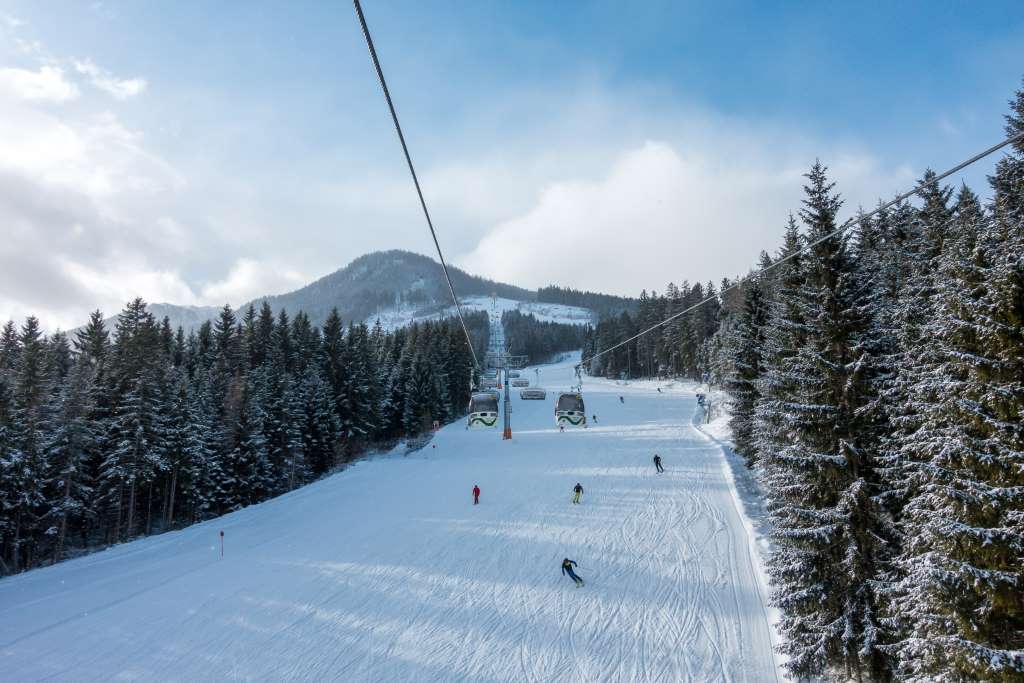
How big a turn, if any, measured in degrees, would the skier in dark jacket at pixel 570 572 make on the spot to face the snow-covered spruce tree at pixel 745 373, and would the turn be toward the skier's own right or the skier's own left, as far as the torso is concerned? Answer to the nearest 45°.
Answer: approximately 135° to the skier's own left

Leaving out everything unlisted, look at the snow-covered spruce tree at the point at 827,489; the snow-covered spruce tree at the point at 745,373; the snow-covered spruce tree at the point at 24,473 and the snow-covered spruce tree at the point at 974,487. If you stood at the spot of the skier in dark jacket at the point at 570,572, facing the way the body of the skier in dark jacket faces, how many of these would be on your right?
1

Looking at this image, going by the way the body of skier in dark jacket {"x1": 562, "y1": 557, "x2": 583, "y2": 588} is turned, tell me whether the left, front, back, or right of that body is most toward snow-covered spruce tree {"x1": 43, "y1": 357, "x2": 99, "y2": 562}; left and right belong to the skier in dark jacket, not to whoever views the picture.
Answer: right

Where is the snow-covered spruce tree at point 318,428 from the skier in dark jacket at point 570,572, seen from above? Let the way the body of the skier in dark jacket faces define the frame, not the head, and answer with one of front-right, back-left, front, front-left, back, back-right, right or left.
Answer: back-right

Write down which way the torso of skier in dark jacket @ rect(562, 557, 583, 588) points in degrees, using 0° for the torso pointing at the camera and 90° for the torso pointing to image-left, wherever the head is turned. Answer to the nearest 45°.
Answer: approximately 0°

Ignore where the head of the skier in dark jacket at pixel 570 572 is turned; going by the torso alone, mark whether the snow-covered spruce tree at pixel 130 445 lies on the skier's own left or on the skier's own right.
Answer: on the skier's own right

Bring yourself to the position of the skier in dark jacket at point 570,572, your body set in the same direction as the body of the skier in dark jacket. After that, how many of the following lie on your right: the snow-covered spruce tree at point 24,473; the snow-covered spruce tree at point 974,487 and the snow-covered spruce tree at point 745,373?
1

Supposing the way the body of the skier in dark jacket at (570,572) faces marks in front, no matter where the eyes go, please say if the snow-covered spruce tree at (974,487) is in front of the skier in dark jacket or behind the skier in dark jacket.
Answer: in front

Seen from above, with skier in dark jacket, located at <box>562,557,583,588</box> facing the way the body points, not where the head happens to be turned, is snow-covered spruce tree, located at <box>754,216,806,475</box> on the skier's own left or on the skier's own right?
on the skier's own left

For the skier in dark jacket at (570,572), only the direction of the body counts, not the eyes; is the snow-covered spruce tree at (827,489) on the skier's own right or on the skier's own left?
on the skier's own left

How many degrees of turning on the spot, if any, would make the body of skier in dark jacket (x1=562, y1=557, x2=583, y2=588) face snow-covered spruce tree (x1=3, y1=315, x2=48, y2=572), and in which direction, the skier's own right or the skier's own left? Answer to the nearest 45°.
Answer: approximately 90° to the skier's own right
